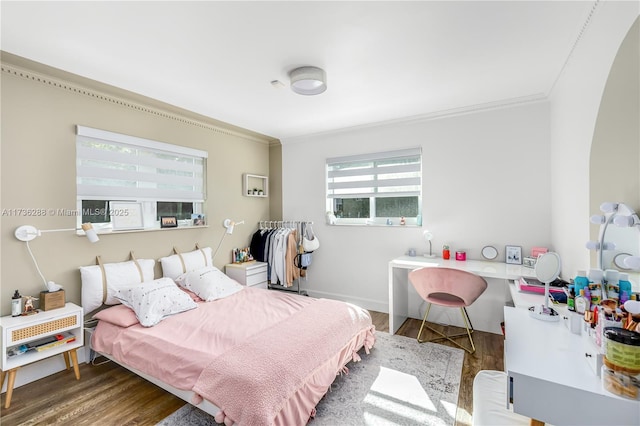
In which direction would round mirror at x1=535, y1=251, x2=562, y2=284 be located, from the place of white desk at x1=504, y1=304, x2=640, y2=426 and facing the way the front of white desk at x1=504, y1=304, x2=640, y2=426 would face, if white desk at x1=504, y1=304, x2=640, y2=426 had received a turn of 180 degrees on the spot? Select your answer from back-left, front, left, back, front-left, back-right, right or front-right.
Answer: left

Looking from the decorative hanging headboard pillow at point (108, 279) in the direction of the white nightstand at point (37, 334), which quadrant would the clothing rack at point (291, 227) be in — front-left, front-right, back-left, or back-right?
back-left

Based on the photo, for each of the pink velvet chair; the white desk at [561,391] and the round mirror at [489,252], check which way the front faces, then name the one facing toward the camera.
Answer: the round mirror

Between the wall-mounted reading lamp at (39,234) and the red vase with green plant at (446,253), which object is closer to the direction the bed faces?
the red vase with green plant

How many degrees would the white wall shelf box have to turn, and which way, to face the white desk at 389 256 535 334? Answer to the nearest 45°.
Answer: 0° — it already faces it

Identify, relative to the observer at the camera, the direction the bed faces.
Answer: facing the viewer and to the right of the viewer

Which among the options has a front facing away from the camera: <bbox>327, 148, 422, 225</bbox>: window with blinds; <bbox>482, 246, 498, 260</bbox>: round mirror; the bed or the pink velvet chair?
the pink velvet chair

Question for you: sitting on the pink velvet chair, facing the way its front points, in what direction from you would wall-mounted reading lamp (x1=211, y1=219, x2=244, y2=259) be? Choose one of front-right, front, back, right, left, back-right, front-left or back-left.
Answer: left

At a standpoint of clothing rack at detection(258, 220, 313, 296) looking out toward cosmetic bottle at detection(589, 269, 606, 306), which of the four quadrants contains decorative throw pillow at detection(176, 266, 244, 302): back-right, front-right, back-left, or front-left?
front-right

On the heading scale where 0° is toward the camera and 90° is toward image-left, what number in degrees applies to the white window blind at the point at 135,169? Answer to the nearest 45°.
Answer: approximately 315°

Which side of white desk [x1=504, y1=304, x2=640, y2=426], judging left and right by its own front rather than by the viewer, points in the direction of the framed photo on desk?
right

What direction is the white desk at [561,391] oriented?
to the viewer's left

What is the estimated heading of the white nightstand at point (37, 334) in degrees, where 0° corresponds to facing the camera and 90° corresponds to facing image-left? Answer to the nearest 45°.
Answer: approximately 315°

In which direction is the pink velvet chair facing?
away from the camera

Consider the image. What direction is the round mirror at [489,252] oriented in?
toward the camera

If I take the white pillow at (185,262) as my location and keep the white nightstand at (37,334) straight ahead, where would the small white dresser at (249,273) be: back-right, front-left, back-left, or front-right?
back-left
